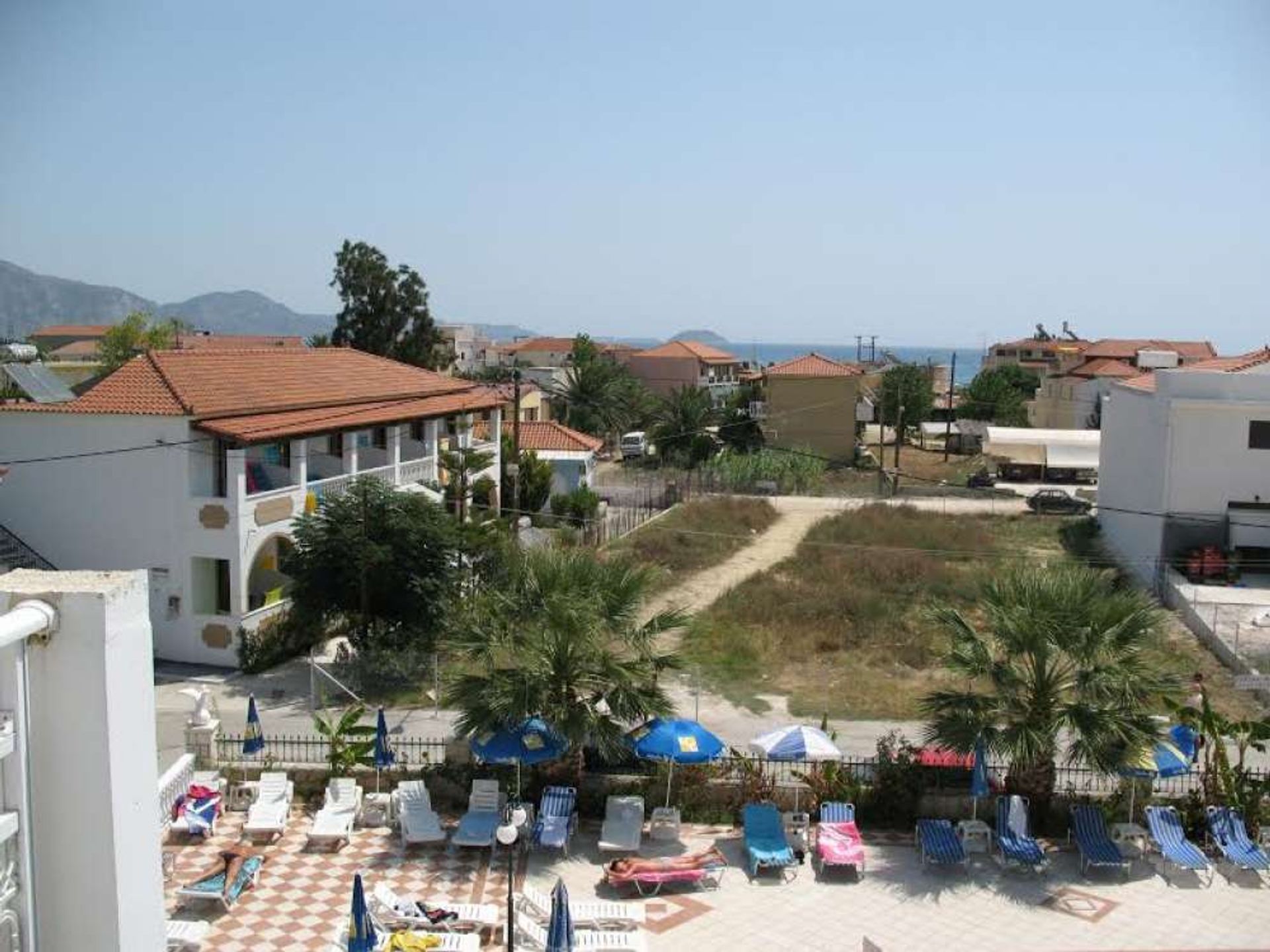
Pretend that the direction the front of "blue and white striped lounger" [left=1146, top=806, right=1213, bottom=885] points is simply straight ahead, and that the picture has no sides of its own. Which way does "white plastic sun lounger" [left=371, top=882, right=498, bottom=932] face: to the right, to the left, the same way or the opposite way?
to the left

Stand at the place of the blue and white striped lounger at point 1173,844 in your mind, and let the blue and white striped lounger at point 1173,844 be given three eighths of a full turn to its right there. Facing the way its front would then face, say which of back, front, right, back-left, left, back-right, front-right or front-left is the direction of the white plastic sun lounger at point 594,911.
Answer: front-left

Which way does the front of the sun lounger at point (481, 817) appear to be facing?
toward the camera

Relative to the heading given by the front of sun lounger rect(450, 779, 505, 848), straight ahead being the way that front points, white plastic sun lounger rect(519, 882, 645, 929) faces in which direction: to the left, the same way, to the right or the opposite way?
to the left

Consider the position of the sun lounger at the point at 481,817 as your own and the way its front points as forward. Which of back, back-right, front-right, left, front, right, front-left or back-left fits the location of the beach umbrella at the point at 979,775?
left

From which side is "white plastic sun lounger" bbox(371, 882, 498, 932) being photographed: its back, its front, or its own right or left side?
right

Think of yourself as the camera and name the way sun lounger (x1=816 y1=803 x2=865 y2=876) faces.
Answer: facing the viewer

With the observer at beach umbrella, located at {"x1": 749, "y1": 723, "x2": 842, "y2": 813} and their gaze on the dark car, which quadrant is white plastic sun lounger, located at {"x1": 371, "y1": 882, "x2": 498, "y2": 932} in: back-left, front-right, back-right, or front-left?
back-left

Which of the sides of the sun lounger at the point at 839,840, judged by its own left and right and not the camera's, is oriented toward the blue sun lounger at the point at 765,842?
right

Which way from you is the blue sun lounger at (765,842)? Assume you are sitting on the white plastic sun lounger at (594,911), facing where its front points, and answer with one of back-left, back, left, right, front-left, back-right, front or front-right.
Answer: front-left

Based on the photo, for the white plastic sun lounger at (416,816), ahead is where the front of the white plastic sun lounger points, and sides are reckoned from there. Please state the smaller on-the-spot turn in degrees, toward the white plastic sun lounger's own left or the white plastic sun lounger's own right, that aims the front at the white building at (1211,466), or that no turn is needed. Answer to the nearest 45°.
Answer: approximately 135° to the white plastic sun lounger's own left

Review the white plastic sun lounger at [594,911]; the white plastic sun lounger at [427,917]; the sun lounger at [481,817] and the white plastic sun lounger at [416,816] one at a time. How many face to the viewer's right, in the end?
2

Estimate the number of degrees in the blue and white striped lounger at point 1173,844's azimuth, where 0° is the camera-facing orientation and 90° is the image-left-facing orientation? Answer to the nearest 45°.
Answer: approximately 315°

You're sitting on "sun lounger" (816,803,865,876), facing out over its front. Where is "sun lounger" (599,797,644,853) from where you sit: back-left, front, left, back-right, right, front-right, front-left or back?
right

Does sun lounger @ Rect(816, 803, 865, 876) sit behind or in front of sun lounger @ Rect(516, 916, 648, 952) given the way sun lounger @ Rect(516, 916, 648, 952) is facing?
in front

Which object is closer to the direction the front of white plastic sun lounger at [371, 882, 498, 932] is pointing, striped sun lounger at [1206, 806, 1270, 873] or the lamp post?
the striped sun lounger

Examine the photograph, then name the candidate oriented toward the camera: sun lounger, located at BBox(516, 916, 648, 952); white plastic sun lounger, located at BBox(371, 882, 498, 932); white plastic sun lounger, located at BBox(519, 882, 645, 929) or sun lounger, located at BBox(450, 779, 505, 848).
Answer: sun lounger, located at BBox(450, 779, 505, 848)

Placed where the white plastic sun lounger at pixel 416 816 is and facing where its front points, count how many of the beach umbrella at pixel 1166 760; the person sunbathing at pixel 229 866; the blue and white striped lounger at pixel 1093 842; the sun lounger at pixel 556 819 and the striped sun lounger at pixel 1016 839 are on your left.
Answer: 4

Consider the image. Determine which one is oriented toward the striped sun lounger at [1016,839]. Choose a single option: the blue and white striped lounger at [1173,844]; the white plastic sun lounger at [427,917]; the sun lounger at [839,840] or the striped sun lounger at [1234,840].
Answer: the white plastic sun lounger

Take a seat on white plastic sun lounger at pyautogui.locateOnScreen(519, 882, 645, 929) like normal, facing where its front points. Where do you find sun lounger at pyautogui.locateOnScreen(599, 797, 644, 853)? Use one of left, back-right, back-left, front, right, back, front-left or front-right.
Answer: left
